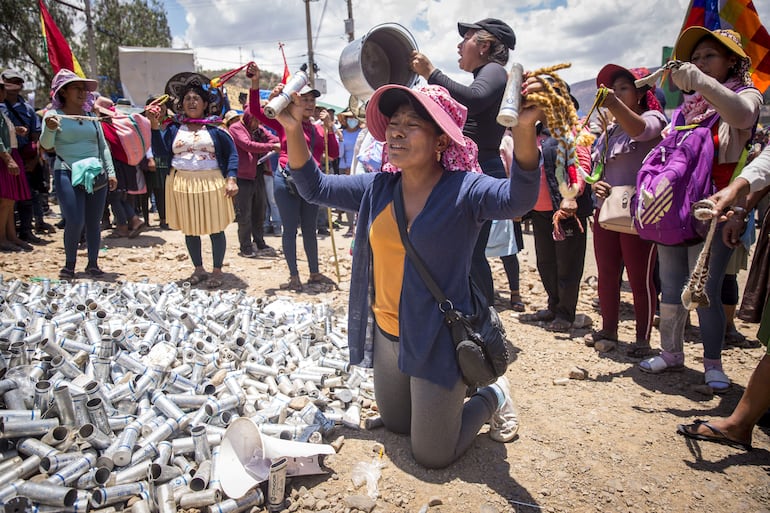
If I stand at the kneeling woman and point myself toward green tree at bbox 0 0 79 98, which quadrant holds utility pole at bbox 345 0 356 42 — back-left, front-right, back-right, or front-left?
front-right

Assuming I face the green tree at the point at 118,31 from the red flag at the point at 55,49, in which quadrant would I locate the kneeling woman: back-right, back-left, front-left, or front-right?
back-right

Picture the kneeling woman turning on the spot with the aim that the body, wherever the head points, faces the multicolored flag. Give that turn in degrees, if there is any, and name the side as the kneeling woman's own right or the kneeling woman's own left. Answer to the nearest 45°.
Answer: approximately 180°

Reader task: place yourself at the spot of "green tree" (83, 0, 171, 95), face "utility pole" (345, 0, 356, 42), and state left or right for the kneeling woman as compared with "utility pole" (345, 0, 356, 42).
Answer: right

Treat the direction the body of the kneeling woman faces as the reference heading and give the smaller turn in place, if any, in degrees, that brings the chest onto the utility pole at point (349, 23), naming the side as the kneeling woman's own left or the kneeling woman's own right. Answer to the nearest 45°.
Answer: approximately 135° to the kneeling woman's own right

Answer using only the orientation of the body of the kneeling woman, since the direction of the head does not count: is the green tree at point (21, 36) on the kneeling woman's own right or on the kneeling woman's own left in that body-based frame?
on the kneeling woman's own right

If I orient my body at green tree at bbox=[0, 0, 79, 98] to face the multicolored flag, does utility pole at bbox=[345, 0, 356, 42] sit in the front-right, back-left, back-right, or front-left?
front-left

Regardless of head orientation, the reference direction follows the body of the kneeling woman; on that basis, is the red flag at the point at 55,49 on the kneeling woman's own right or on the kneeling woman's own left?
on the kneeling woman's own right

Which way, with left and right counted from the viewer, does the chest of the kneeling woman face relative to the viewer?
facing the viewer and to the left of the viewer
